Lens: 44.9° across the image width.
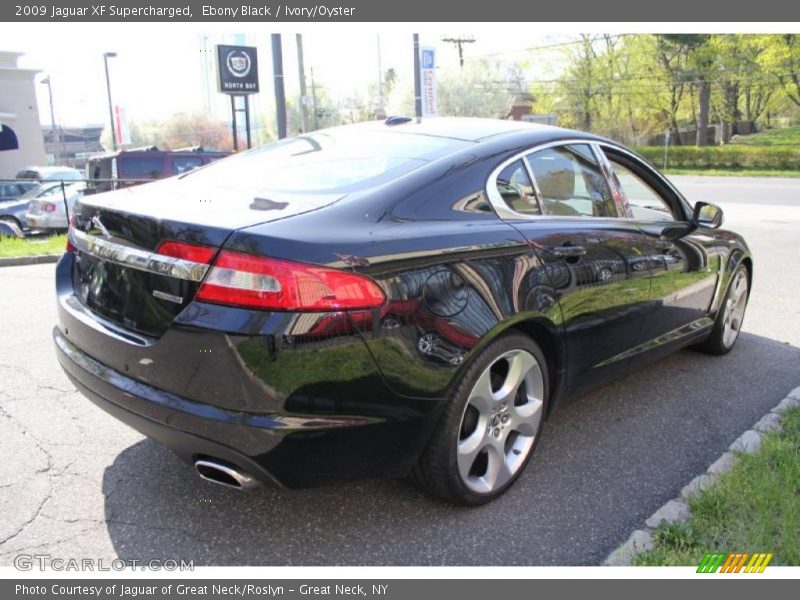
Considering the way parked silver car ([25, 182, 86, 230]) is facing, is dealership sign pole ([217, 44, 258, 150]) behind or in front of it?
behind

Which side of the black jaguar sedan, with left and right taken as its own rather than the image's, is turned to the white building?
left

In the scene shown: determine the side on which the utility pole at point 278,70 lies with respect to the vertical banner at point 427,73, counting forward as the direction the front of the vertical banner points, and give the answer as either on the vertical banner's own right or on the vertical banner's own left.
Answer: on the vertical banner's own right

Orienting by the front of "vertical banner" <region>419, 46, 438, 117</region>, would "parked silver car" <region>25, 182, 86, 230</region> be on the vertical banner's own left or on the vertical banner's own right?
on the vertical banner's own right

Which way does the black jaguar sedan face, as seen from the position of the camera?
facing away from the viewer and to the right of the viewer

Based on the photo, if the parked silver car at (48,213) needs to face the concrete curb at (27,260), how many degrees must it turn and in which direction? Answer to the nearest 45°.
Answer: approximately 45° to its left

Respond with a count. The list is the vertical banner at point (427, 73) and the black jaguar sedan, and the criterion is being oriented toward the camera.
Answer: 1

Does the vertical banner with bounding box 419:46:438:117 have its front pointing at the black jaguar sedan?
yes
